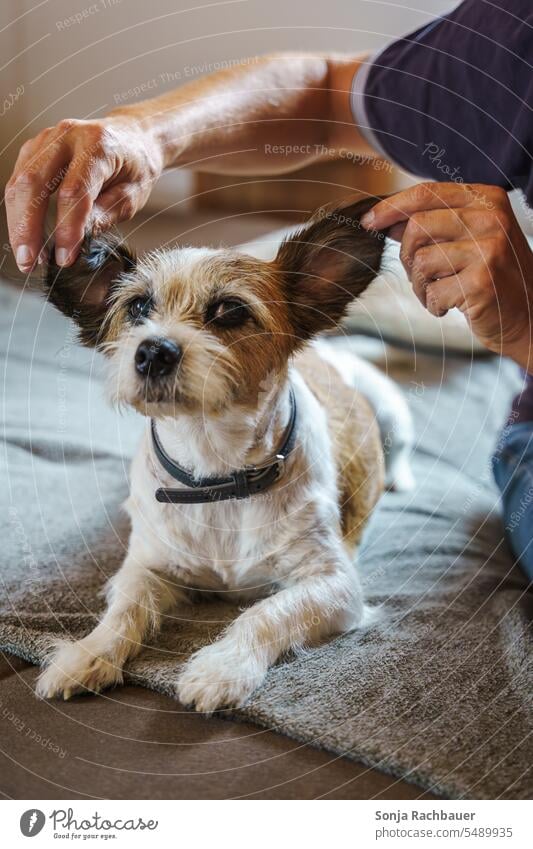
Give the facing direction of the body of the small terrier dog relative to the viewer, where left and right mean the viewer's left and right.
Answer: facing the viewer and to the left of the viewer
